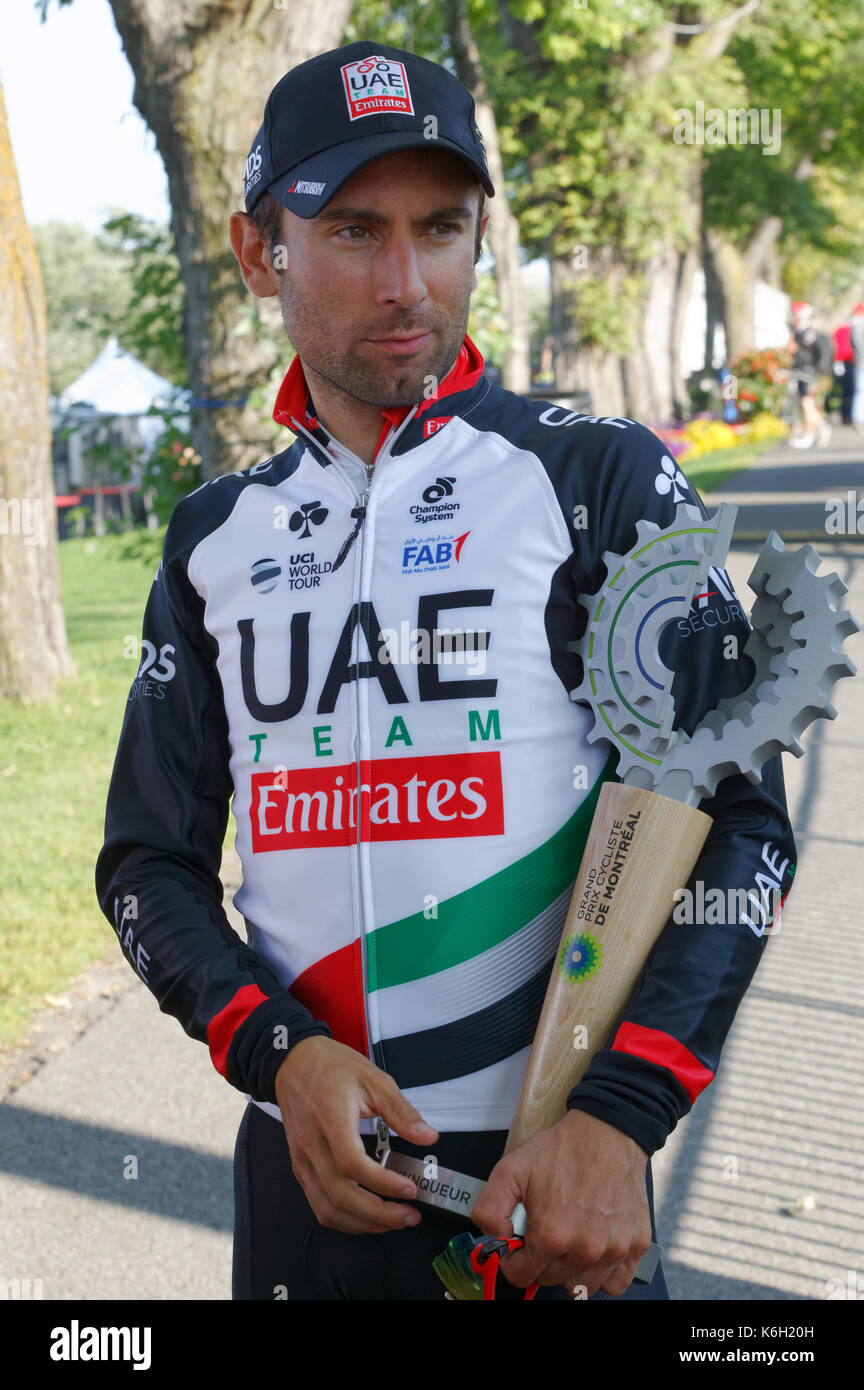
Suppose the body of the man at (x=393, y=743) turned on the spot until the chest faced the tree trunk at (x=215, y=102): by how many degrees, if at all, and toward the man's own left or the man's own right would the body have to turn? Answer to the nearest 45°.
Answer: approximately 180°

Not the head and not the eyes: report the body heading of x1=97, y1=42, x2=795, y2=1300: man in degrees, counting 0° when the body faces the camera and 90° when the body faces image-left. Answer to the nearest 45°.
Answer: approximately 0°

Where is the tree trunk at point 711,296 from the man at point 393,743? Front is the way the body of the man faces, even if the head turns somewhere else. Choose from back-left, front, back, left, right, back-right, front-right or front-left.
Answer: back

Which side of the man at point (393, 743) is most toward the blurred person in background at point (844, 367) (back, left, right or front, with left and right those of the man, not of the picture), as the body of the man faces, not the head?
back

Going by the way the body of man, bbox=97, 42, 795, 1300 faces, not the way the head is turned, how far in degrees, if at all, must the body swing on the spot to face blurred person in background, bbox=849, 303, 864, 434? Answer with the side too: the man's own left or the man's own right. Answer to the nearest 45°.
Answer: approximately 180°

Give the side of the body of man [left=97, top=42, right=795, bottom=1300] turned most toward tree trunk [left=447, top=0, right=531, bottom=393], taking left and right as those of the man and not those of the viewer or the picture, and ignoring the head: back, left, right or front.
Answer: back
